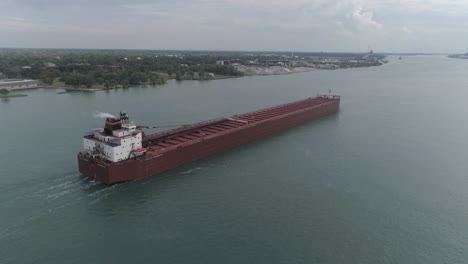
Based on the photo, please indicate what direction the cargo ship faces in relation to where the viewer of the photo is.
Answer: facing away from the viewer and to the right of the viewer
